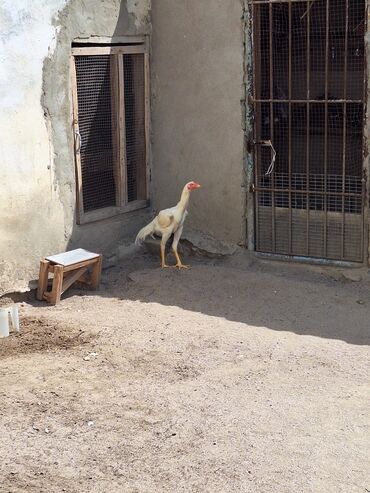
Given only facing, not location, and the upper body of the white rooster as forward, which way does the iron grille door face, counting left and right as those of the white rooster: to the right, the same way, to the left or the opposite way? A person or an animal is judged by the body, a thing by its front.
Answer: to the right

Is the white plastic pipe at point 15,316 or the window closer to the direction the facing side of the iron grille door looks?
the white plastic pipe

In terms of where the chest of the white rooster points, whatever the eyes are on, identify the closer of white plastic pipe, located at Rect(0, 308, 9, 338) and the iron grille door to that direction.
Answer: the iron grille door

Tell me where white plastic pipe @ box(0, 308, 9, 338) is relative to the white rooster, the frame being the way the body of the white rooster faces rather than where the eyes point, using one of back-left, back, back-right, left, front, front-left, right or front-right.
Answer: back-right

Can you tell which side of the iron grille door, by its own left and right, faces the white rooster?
right

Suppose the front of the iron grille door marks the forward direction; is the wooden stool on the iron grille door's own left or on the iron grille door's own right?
on the iron grille door's own right

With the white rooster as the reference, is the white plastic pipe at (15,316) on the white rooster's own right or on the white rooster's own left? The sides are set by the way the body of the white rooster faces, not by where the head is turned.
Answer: on the white rooster's own right

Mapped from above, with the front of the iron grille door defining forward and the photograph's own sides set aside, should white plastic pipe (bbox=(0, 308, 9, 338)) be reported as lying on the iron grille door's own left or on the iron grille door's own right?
on the iron grille door's own right

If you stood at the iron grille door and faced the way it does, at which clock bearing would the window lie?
The window is roughly at 3 o'clock from the iron grille door.

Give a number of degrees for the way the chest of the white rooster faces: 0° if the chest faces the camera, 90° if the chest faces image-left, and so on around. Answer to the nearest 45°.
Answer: approximately 270°

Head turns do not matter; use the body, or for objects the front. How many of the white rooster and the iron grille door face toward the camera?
1
